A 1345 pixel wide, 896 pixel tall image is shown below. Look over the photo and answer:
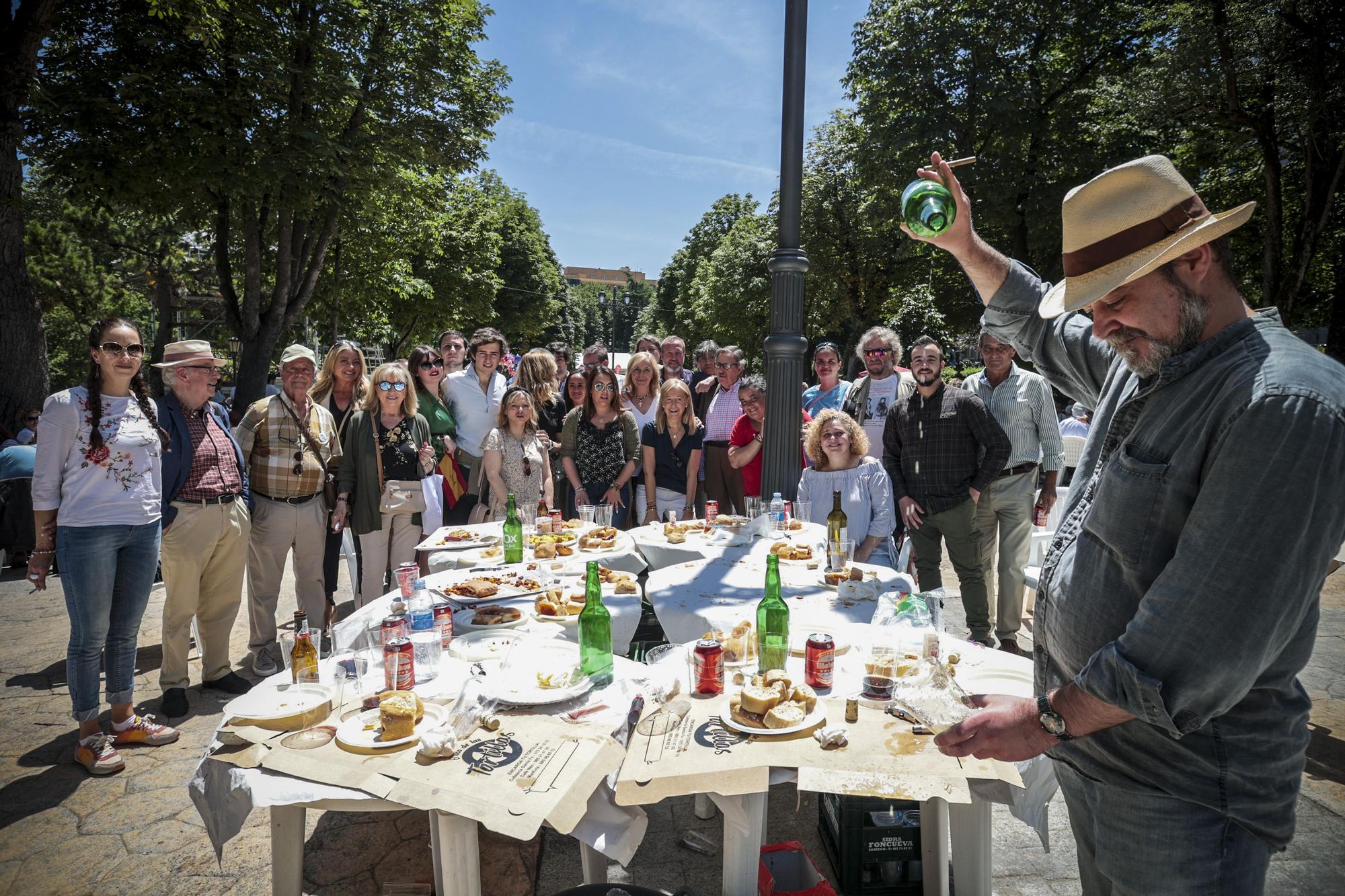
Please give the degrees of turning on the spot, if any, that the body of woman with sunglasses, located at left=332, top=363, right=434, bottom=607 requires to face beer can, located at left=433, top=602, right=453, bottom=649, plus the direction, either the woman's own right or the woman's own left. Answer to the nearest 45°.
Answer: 0° — they already face it

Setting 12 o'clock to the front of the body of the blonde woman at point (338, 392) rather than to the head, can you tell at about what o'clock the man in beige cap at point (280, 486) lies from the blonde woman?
The man in beige cap is roughly at 1 o'clock from the blonde woman.

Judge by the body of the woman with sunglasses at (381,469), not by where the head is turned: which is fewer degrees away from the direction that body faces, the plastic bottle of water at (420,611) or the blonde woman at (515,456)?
the plastic bottle of water

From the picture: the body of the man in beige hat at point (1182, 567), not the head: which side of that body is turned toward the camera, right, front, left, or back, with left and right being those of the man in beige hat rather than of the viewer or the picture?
left

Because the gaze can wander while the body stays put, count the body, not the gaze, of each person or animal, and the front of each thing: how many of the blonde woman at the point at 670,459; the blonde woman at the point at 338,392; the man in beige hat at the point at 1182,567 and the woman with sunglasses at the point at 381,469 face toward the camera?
3
